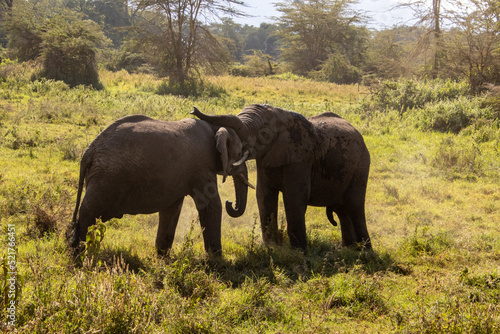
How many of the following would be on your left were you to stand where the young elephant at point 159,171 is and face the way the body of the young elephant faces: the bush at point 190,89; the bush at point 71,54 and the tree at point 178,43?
3

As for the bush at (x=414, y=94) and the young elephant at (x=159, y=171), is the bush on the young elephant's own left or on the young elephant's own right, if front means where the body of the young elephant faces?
on the young elephant's own left

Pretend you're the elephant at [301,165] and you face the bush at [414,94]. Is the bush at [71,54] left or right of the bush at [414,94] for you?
left

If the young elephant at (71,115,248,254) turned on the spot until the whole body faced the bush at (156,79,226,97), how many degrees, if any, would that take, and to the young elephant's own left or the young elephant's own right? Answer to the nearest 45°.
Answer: approximately 90° to the young elephant's own left

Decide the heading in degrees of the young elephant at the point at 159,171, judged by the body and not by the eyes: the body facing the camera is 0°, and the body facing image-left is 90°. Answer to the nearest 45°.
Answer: approximately 270°

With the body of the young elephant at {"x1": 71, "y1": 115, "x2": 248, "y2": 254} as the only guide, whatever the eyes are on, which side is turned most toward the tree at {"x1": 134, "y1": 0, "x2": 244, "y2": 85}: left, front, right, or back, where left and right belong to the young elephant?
left

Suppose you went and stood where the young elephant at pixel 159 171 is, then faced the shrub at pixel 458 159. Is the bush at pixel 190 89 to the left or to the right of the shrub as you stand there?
left

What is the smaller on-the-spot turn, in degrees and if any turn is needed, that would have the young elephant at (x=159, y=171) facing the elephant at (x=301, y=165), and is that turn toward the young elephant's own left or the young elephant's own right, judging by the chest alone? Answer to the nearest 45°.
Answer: approximately 45° to the young elephant's own left

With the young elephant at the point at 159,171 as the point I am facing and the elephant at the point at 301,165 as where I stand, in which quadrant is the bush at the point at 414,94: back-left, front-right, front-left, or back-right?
back-right
